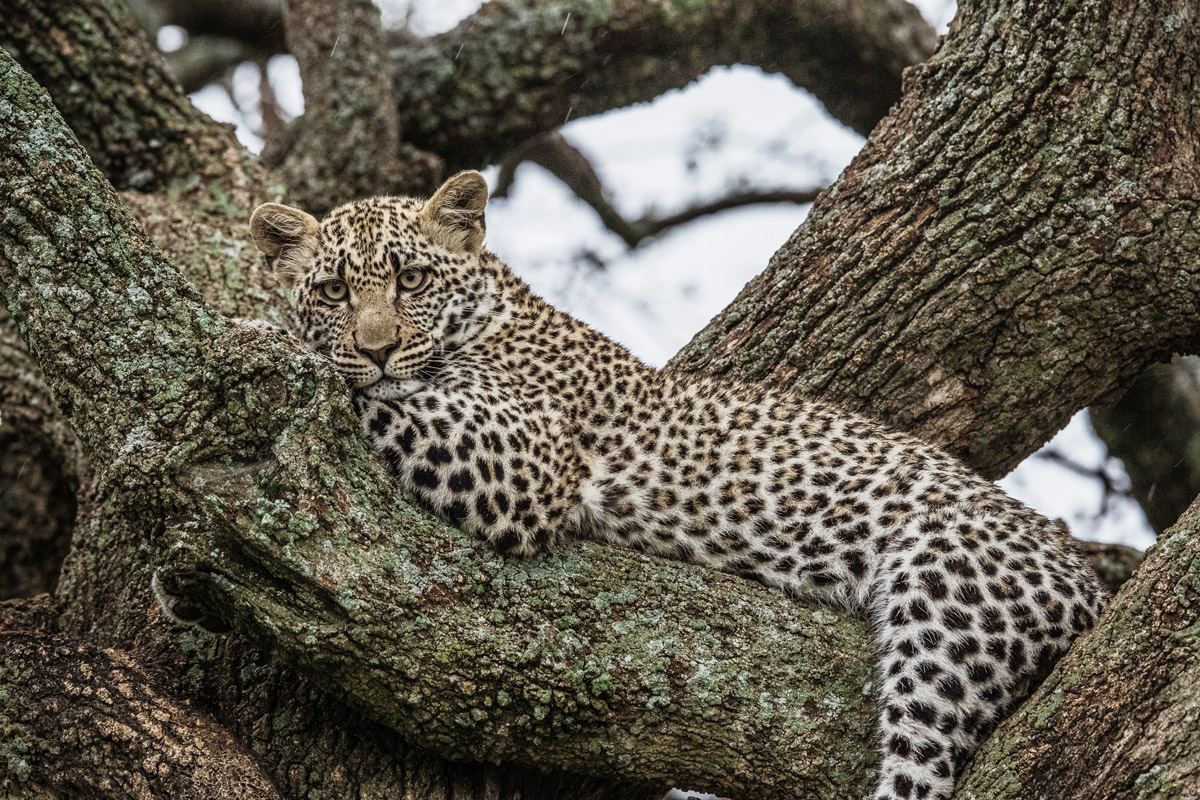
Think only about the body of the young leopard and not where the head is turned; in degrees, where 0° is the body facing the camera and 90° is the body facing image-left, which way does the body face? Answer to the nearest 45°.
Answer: approximately 90°

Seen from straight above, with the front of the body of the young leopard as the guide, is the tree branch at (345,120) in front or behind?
in front

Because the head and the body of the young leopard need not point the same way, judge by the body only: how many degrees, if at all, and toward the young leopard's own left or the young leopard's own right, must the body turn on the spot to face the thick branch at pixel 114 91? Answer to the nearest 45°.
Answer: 0° — it already faces it
